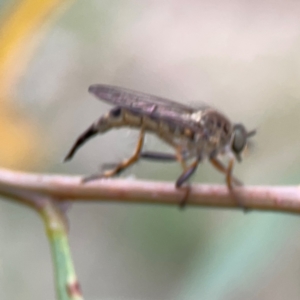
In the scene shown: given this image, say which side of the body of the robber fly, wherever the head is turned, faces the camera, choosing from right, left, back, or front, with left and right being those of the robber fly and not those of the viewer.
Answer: right
